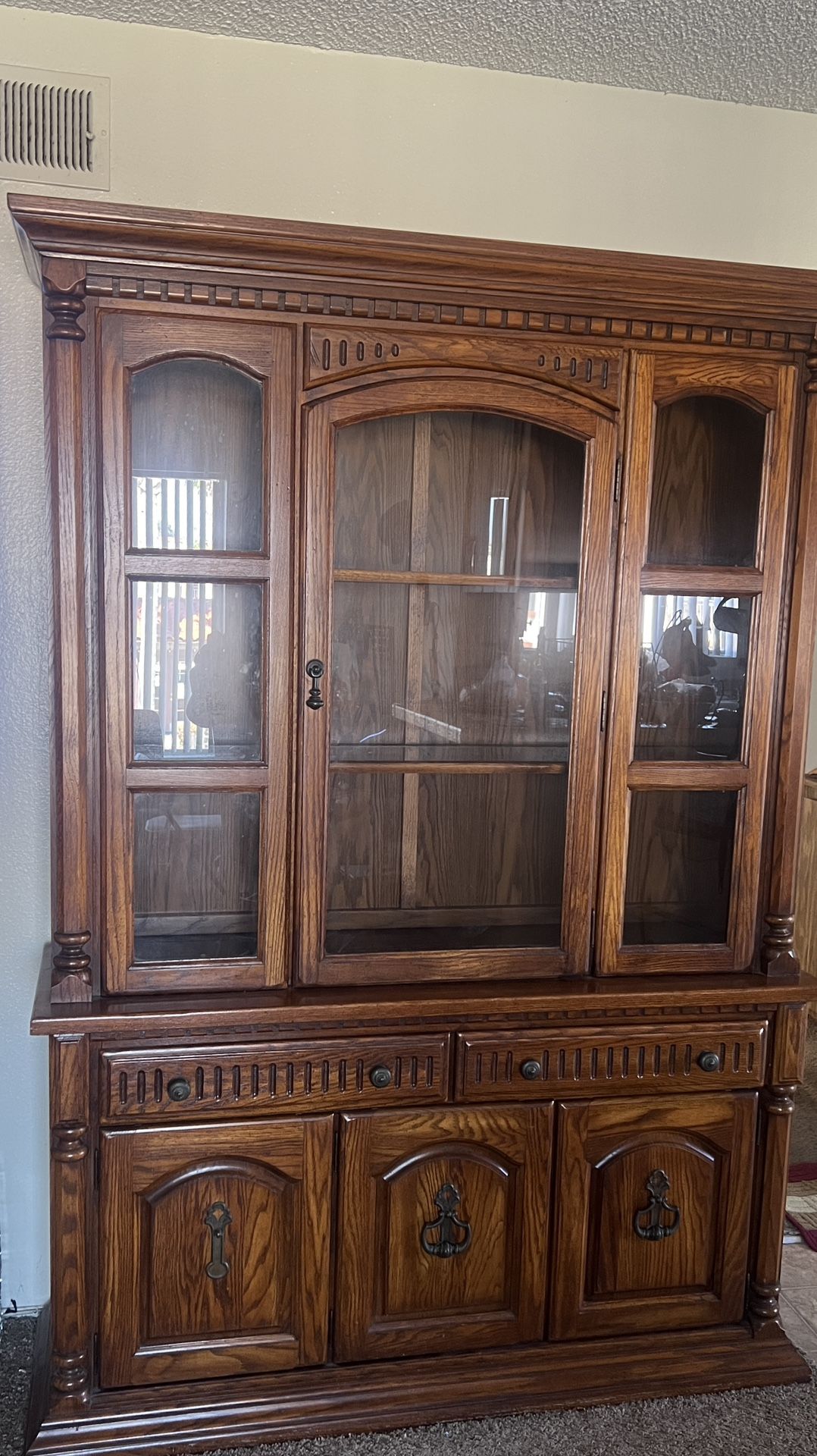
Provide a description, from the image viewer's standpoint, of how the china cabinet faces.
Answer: facing the viewer

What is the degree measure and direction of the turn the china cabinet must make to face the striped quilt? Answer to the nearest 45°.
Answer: approximately 135° to its left
